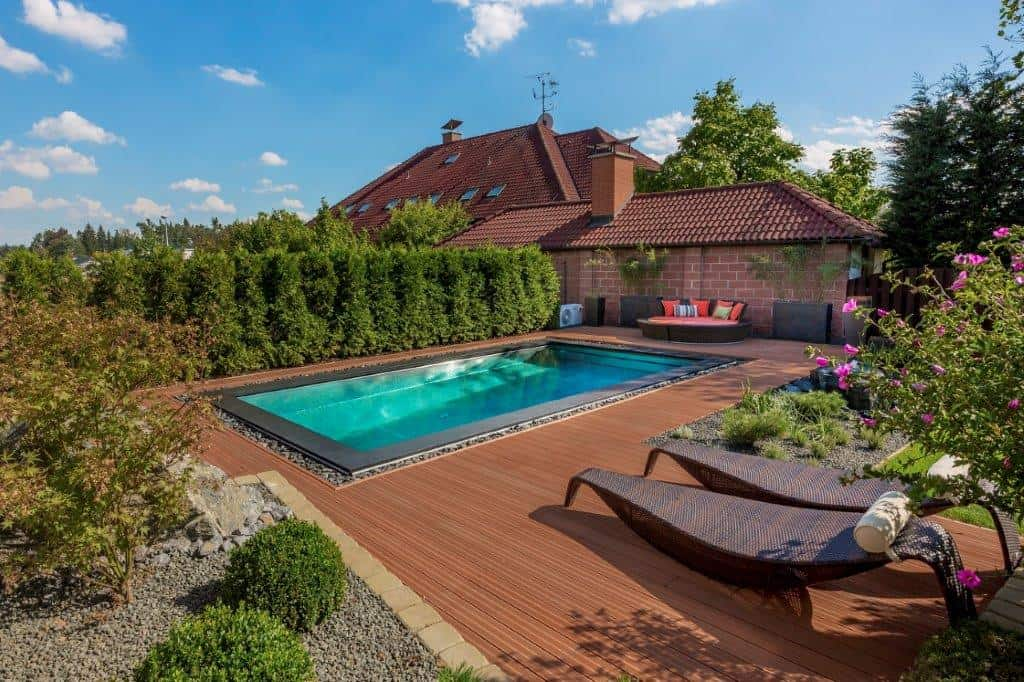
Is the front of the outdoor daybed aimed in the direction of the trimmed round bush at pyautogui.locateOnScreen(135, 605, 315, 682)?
yes

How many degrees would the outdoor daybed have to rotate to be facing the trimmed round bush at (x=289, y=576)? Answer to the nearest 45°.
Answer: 0° — it already faces it

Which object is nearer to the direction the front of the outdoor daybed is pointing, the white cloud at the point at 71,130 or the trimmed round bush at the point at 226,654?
the trimmed round bush

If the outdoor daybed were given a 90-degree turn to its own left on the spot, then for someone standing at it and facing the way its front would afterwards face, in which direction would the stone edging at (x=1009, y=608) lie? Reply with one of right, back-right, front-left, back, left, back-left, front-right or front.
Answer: right

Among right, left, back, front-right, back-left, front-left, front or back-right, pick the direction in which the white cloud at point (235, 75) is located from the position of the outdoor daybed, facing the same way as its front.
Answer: right

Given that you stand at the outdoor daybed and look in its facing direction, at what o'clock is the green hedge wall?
The green hedge wall is roughly at 2 o'clock from the outdoor daybed.

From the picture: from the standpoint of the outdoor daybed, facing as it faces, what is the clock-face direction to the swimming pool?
The swimming pool is roughly at 1 o'clock from the outdoor daybed.

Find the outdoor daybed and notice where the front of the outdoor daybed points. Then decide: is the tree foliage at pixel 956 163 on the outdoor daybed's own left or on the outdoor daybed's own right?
on the outdoor daybed's own left

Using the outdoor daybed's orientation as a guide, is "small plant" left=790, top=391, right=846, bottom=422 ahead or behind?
ahead

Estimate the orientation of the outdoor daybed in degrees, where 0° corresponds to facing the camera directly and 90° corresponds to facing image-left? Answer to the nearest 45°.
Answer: approximately 0°

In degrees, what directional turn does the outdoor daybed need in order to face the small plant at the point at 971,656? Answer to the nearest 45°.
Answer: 0° — it already faces it

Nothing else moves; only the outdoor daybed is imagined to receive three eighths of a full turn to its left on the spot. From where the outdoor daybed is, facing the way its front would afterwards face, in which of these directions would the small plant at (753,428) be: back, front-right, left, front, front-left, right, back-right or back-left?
back-right

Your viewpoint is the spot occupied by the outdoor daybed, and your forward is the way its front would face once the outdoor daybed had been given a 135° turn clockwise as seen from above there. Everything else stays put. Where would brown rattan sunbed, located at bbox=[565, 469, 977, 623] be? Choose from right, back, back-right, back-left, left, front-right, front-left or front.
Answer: back-left

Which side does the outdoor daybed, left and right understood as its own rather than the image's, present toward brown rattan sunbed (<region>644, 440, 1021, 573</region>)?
front
